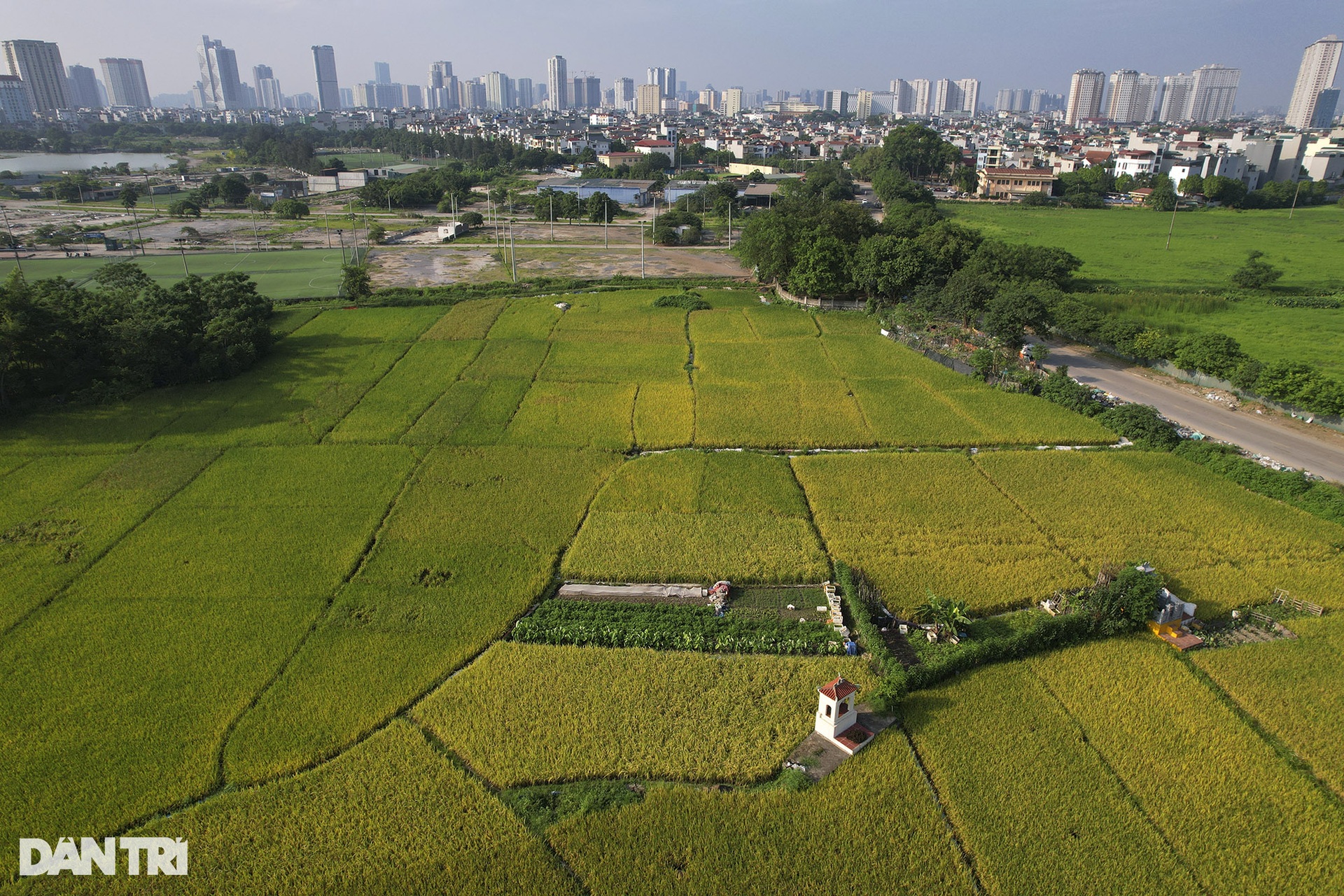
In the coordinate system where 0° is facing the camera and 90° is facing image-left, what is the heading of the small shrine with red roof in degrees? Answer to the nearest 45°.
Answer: approximately 315°

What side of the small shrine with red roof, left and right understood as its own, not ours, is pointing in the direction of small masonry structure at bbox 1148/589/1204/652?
left

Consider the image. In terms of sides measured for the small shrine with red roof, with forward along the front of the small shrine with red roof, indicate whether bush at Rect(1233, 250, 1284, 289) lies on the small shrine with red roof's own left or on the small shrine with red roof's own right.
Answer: on the small shrine with red roof's own left

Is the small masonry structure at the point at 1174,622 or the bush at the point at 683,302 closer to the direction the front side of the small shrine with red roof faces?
the small masonry structure

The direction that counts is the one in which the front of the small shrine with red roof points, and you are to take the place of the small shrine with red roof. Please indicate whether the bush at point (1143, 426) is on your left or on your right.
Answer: on your left

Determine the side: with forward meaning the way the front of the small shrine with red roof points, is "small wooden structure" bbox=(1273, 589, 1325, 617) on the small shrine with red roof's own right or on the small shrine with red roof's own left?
on the small shrine with red roof's own left

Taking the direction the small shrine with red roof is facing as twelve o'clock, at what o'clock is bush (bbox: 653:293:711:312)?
The bush is roughly at 7 o'clock from the small shrine with red roof.
